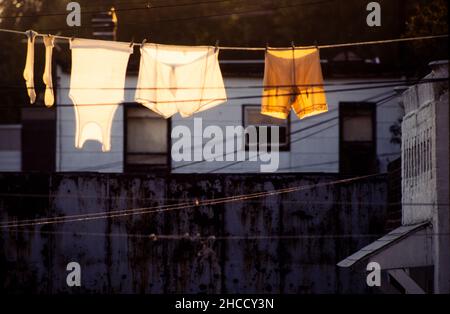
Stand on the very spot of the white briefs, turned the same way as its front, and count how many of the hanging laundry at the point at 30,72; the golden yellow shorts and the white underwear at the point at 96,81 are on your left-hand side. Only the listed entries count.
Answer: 1

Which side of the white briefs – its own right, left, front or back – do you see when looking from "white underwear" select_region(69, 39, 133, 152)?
right

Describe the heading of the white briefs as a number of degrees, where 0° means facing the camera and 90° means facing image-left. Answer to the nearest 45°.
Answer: approximately 0°

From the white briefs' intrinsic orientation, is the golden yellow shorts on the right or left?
on its left

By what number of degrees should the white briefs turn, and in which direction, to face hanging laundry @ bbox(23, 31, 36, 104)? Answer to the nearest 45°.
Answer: approximately 90° to its right
